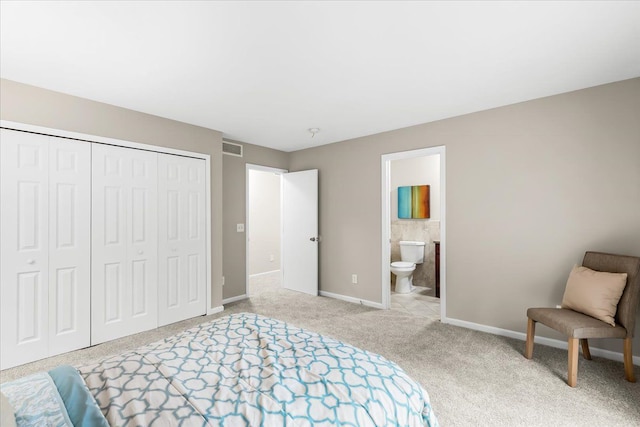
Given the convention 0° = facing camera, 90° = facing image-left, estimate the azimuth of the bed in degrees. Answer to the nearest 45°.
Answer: approximately 225°

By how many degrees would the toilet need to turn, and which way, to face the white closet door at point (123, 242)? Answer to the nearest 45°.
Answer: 0° — it already faces it

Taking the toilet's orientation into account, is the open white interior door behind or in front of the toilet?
in front

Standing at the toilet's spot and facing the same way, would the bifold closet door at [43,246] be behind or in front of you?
in front

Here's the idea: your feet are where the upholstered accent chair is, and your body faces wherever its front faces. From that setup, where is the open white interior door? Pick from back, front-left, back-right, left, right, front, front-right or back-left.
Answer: front-right

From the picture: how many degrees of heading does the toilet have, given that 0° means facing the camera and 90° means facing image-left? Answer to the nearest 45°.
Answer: approximately 45°

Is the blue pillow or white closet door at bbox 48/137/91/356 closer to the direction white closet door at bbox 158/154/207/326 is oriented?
the blue pillow

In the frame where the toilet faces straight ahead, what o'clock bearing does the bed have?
The bed is roughly at 11 o'clock from the toilet.

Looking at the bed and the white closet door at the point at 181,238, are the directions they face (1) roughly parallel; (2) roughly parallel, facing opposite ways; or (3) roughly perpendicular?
roughly perpendicular

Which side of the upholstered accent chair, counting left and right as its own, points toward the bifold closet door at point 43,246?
front

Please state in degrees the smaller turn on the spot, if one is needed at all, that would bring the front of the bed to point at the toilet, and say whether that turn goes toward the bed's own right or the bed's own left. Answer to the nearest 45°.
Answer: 0° — it already faces it

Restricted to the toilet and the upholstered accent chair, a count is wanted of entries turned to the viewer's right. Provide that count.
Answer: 0
